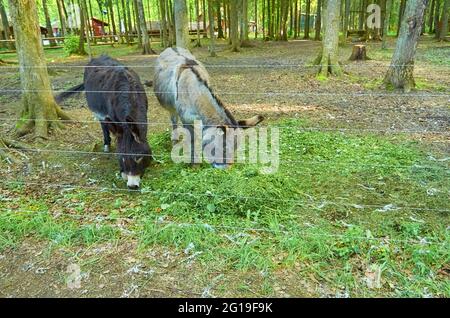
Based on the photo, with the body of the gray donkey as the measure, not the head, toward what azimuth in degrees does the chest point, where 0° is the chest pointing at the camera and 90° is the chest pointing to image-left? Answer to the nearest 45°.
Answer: approximately 315°
